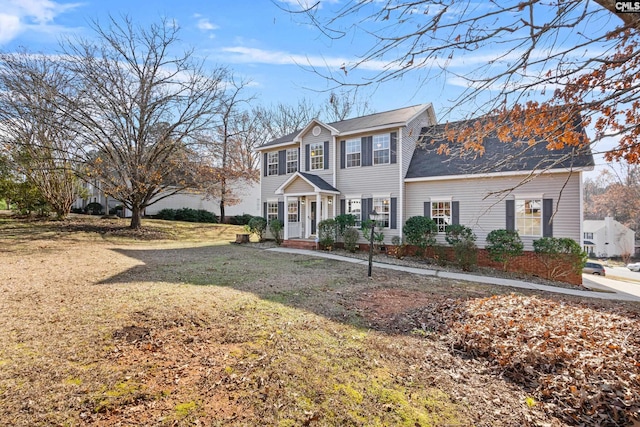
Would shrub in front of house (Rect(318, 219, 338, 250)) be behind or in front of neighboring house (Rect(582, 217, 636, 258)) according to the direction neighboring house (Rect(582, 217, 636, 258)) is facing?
in front

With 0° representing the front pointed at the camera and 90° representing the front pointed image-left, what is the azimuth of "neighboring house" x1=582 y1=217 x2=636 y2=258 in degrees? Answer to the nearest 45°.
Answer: approximately 45°

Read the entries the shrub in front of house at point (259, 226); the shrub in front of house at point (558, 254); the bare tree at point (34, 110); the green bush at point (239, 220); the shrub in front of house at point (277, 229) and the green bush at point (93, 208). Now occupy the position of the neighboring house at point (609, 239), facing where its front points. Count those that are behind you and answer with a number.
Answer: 0

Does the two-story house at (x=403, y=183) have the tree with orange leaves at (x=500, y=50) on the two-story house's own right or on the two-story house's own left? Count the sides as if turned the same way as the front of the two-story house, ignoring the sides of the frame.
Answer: on the two-story house's own left

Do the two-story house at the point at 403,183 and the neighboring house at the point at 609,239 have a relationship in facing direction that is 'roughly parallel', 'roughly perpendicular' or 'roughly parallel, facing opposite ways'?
roughly parallel

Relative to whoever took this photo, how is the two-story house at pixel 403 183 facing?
facing the viewer and to the left of the viewer

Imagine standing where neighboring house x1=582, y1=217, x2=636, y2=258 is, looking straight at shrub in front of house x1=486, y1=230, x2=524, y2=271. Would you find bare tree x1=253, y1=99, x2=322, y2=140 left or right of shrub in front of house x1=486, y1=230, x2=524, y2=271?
right

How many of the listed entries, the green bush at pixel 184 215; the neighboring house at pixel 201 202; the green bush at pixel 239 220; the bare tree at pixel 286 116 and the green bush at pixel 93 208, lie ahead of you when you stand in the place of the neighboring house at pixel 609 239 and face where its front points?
5

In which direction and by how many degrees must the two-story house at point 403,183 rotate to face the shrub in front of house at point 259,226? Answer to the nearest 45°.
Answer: approximately 45° to its right

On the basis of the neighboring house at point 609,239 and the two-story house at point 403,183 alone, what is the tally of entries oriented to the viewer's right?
0

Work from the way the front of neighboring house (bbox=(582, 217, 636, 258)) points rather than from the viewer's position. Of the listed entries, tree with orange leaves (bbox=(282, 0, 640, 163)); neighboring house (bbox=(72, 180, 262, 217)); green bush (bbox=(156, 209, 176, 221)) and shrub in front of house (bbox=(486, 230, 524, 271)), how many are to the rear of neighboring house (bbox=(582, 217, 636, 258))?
0
